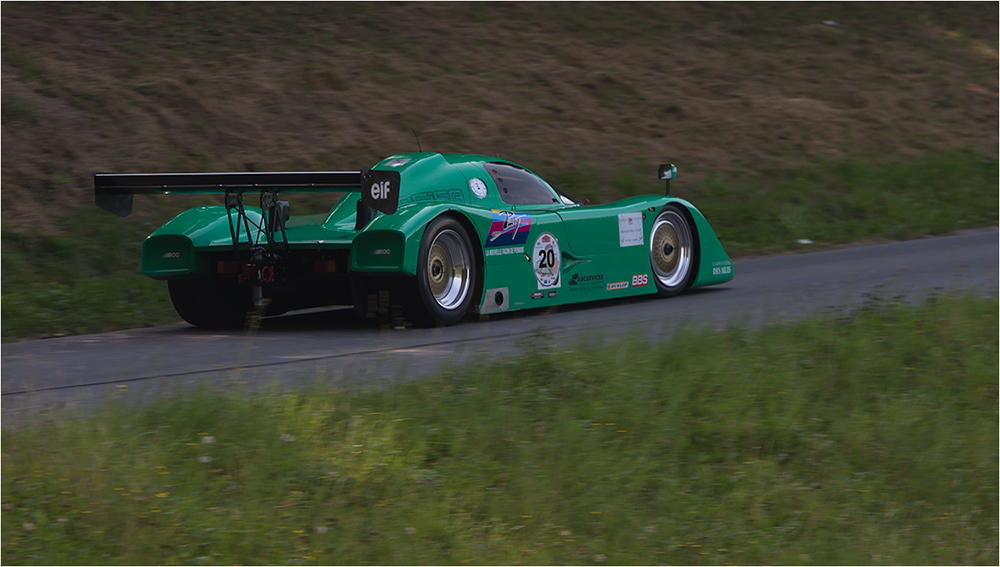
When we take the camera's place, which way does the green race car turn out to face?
facing away from the viewer and to the right of the viewer
